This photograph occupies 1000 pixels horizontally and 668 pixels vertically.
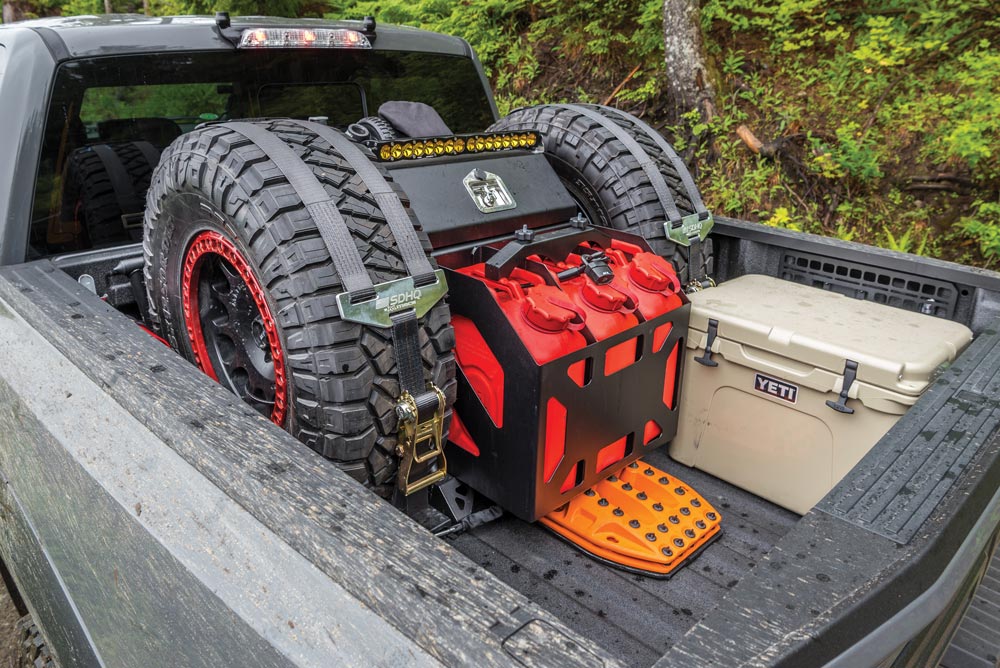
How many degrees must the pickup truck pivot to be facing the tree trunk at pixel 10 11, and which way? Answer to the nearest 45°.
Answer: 0° — it already faces it

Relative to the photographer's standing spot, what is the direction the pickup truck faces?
facing away from the viewer and to the left of the viewer

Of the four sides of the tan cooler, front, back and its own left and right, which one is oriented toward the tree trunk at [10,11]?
right

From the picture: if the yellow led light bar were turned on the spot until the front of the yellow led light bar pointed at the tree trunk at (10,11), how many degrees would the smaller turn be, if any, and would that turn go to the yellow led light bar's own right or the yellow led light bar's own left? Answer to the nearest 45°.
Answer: approximately 180°
